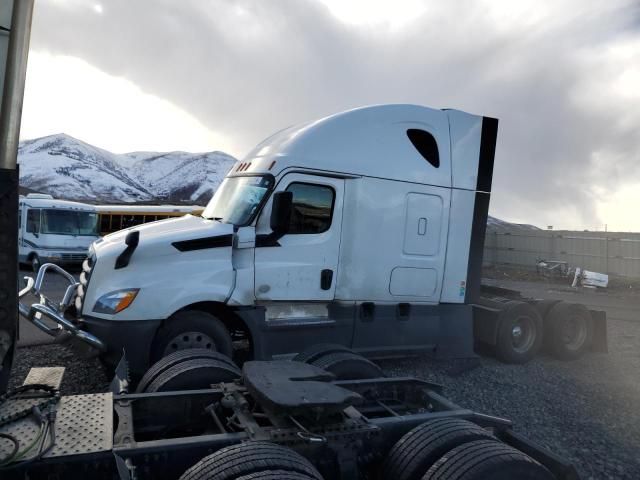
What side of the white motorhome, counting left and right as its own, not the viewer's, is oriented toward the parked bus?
left

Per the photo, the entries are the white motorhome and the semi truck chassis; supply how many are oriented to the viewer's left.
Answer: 1

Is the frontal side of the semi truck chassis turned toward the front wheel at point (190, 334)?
no

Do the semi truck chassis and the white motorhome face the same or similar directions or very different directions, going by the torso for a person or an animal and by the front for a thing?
very different directions

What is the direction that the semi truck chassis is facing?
to the viewer's left

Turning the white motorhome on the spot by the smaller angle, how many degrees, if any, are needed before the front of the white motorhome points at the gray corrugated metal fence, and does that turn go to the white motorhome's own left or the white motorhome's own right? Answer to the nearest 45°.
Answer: approximately 45° to the white motorhome's own left

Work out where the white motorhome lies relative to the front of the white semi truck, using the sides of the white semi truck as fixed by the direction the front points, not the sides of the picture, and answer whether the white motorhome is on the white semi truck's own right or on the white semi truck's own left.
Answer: on the white semi truck's own right

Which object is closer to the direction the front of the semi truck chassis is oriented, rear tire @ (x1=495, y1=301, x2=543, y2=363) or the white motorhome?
the white motorhome

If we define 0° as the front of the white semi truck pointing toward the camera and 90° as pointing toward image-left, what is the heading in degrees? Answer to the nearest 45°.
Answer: approximately 45°
